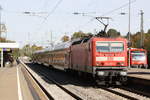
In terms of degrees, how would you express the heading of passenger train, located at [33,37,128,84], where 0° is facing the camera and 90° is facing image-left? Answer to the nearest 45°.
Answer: approximately 315°
